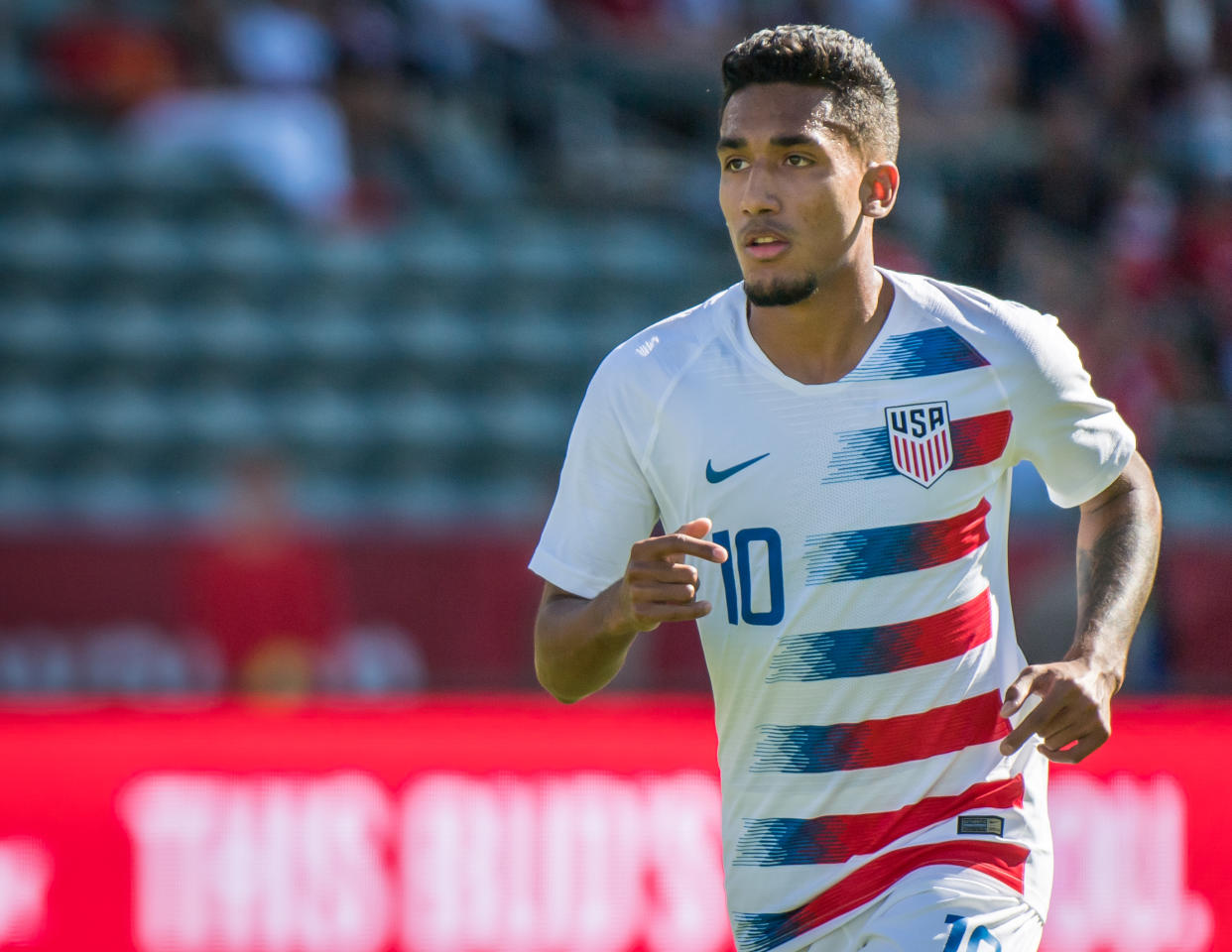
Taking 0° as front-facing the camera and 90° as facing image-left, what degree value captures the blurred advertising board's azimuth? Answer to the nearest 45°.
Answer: approximately 0°

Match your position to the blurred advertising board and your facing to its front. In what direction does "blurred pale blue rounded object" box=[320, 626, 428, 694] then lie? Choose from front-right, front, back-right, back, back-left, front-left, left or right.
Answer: back

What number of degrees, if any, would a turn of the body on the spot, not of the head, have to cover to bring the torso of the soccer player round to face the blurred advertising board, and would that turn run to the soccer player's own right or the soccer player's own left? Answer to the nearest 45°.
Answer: approximately 135° to the soccer player's own right

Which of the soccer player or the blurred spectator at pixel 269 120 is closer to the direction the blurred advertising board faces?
the soccer player

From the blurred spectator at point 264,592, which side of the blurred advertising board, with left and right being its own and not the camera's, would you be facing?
back

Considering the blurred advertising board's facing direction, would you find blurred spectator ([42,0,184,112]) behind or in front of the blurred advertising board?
behind

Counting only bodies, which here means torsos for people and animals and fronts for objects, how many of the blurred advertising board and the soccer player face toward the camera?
2

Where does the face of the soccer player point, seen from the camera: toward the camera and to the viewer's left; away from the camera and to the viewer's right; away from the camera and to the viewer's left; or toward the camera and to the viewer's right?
toward the camera and to the viewer's left

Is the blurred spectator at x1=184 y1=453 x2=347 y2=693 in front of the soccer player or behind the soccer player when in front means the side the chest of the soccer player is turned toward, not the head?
behind
